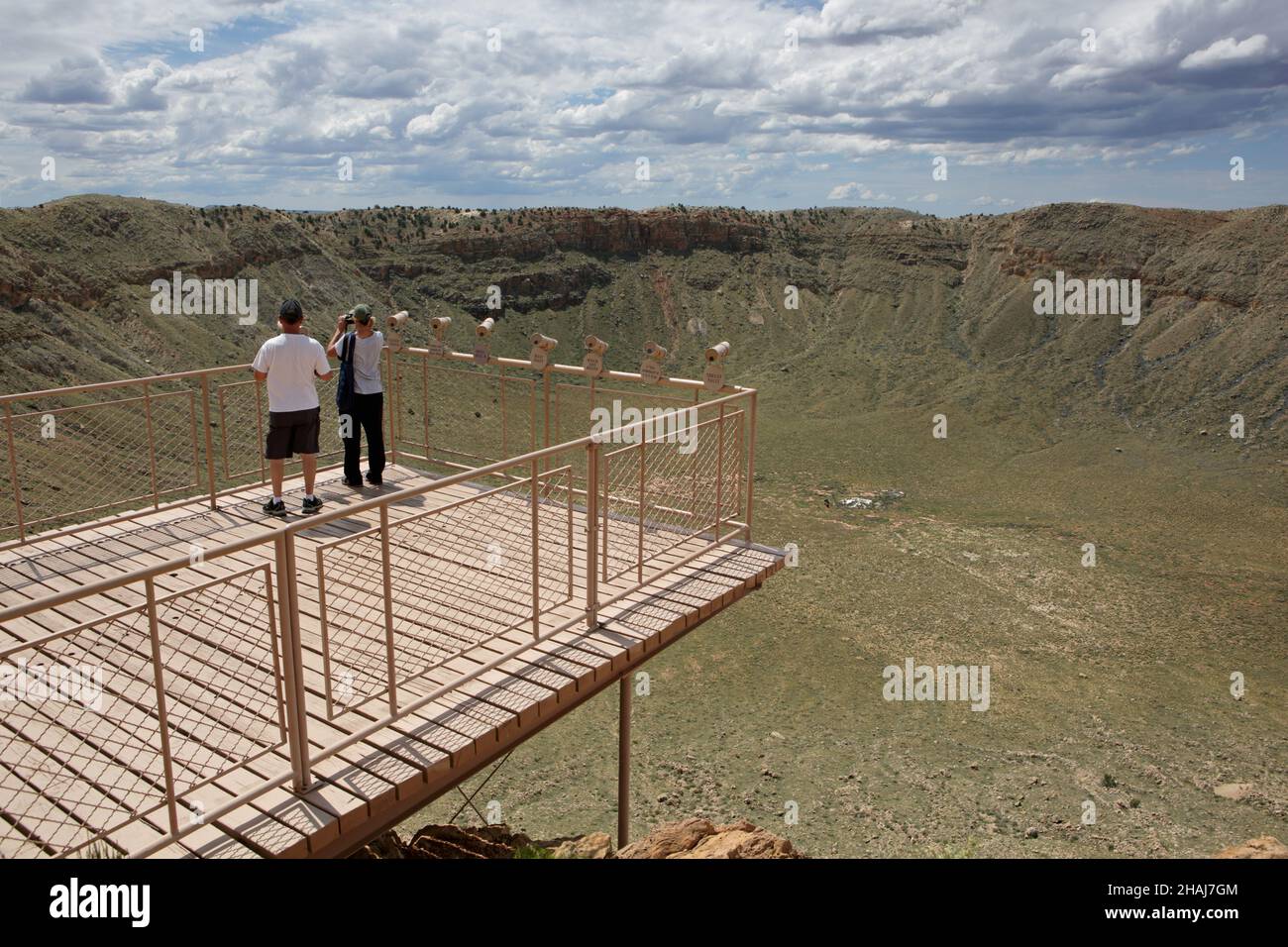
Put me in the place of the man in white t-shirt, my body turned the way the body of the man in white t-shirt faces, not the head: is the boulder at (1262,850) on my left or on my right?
on my right

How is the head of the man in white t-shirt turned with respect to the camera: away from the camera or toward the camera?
away from the camera

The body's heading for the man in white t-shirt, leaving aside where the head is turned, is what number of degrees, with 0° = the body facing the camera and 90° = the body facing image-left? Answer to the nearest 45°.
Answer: approximately 180°
